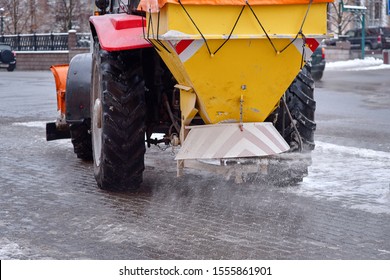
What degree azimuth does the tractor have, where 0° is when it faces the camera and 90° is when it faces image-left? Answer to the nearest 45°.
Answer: approximately 135°
